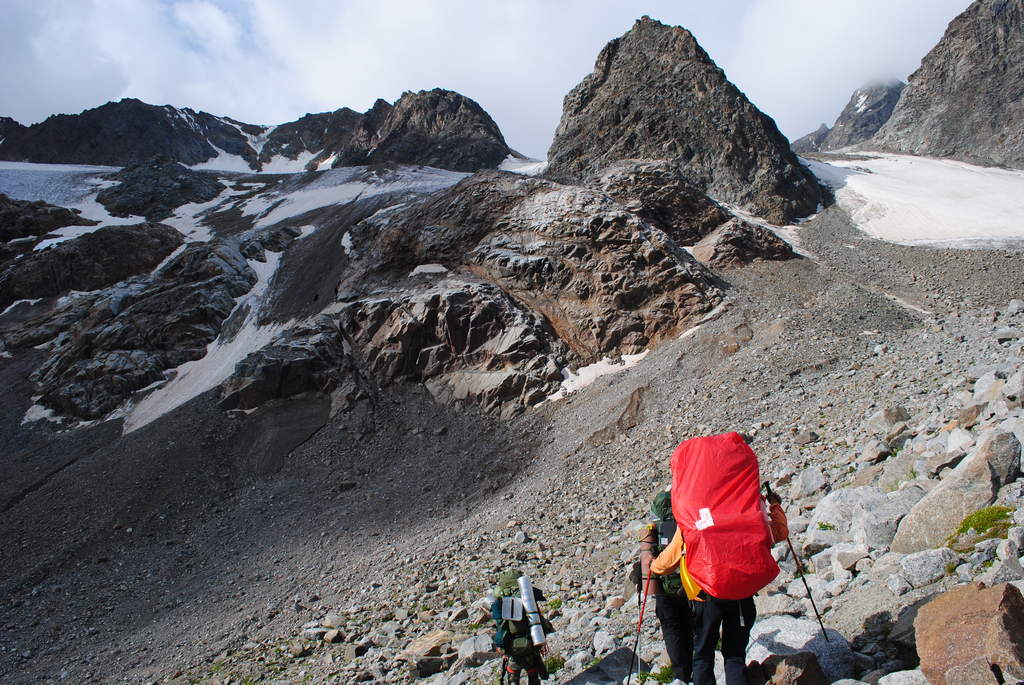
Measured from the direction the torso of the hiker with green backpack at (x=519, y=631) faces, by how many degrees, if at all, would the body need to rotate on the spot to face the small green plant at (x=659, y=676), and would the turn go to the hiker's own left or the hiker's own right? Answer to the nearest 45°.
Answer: approximately 135° to the hiker's own right

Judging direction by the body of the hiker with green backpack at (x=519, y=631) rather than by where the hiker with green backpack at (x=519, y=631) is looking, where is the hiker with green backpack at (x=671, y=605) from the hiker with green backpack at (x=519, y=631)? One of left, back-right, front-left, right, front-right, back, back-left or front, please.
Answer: back-right

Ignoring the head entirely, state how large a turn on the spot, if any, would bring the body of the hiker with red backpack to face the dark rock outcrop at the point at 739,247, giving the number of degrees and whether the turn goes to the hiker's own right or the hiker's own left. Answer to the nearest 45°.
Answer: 0° — they already face it

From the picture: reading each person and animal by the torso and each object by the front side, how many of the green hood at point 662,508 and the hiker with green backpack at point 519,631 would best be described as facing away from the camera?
2

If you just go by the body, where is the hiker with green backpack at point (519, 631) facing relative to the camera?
away from the camera

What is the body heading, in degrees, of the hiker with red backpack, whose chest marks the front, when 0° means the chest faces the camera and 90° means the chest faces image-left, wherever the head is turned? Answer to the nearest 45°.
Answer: approximately 180°

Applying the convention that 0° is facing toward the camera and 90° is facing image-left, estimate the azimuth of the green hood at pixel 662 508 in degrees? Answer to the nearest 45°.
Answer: approximately 180°
